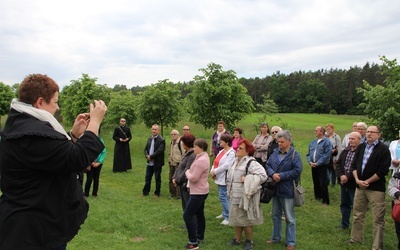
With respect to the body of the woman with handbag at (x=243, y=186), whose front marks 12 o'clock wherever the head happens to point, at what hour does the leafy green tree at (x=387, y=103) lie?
The leafy green tree is roughly at 6 o'clock from the woman with handbag.

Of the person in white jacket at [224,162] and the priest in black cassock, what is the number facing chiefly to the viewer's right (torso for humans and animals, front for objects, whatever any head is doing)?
0

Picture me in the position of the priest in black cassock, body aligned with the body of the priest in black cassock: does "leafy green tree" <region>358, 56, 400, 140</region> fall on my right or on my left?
on my left

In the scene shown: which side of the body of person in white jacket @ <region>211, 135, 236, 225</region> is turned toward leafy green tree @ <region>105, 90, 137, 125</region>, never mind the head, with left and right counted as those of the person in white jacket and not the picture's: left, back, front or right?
right

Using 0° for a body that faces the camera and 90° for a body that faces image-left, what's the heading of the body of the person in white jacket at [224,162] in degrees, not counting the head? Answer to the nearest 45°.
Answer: approximately 45°

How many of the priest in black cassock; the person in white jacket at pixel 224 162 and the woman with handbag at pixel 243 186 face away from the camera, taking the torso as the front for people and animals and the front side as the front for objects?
0

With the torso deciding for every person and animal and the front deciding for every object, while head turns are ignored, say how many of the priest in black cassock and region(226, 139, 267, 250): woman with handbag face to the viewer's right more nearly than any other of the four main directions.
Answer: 0

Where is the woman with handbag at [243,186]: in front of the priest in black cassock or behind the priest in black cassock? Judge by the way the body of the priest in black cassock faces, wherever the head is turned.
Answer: in front

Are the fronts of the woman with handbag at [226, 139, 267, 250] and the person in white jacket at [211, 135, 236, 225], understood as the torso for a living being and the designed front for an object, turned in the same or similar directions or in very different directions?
same or similar directions

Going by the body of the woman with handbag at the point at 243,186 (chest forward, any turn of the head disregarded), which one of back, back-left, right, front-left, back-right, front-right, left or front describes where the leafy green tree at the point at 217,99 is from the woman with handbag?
back-right

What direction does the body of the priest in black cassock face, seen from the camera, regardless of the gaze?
toward the camera

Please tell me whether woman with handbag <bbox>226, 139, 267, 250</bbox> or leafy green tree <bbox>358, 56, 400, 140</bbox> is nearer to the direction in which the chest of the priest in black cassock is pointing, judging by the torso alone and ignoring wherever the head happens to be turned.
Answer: the woman with handbag

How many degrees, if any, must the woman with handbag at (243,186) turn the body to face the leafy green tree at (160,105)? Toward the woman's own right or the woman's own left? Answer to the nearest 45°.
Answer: approximately 135° to the woman's own right
